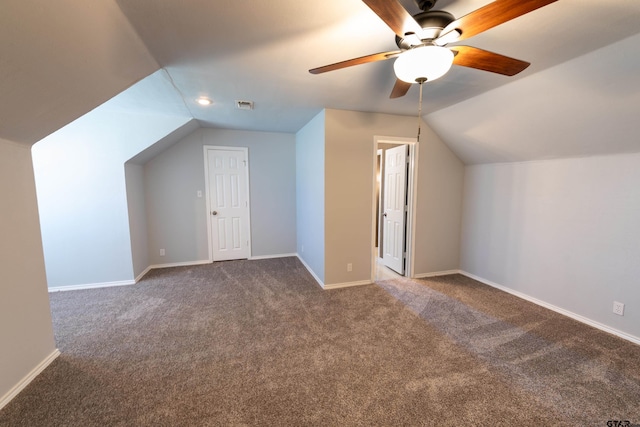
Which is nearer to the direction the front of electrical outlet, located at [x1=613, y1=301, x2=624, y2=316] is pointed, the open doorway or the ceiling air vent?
the ceiling air vent

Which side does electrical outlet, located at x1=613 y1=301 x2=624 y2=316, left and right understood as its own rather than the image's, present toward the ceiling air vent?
front

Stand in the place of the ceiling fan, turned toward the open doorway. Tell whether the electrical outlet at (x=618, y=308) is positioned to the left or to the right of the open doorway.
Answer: right

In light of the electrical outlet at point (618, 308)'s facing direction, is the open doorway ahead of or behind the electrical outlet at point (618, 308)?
ahead

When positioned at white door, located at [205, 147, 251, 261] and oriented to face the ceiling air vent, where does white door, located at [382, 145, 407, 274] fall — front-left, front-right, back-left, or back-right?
front-left

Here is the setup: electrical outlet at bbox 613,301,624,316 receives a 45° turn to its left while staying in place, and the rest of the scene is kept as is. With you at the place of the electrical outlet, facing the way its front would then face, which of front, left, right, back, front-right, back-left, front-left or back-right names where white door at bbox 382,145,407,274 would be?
right

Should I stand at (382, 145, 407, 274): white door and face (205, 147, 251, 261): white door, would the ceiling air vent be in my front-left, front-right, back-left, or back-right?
front-left

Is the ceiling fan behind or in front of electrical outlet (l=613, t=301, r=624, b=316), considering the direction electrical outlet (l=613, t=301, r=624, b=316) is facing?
in front

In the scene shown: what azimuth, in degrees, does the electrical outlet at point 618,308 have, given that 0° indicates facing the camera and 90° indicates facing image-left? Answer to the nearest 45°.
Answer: approximately 45°

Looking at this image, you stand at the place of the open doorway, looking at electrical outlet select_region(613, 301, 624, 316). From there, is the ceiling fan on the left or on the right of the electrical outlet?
right
